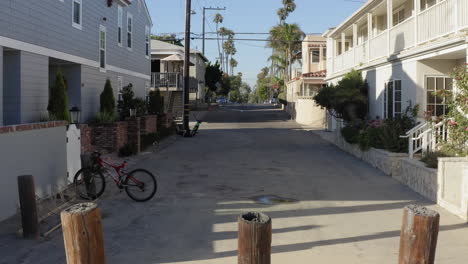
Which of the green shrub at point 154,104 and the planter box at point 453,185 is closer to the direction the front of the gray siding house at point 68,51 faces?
the planter box

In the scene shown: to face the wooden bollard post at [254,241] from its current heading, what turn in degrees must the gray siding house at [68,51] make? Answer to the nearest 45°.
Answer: approximately 45° to its right

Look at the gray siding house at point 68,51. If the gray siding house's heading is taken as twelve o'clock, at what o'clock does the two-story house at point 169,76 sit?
The two-story house is roughly at 8 o'clock from the gray siding house.

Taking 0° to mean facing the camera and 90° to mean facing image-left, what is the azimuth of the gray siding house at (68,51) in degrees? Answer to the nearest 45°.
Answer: approximately 315°

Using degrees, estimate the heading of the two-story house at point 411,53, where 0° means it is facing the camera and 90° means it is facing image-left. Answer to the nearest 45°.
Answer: approximately 45°

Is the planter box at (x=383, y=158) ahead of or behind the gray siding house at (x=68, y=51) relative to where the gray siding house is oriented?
ahead

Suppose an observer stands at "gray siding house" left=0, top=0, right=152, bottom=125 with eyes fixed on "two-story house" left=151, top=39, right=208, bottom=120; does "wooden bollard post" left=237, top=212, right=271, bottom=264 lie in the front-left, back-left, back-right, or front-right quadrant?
back-right

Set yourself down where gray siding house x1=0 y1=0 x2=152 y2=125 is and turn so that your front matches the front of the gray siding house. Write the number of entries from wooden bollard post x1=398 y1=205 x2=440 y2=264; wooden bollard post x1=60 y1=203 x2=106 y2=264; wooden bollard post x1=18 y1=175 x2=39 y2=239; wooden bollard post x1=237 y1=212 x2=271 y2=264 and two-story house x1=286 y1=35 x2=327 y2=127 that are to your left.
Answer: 1

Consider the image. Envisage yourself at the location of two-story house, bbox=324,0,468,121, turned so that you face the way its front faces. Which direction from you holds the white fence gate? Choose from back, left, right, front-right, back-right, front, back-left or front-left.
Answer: front
